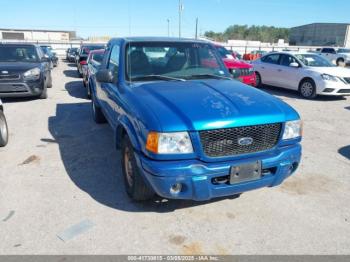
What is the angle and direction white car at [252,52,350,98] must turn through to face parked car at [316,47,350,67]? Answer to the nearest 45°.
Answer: approximately 135° to its left

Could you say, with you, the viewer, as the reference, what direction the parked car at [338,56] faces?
facing the viewer and to the right of the viewer

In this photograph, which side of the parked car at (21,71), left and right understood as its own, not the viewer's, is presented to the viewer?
front

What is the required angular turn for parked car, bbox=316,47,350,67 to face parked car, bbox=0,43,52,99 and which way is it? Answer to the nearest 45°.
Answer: approximately 45° to its right

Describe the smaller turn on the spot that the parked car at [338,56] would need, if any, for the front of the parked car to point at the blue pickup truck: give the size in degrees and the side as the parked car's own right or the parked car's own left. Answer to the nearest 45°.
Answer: approximately 45° to the parked car's own right

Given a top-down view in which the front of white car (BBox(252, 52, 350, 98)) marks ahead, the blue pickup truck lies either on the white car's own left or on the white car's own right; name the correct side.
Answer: on the white car's own right

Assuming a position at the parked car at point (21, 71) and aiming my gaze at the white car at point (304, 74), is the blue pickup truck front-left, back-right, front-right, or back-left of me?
front-right

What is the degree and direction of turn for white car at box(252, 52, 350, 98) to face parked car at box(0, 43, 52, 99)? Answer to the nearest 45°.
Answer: approximately 90° to its right

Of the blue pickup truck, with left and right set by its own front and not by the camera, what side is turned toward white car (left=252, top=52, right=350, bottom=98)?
left

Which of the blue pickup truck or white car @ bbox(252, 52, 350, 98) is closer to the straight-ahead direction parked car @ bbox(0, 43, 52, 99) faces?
the blue pickup truck

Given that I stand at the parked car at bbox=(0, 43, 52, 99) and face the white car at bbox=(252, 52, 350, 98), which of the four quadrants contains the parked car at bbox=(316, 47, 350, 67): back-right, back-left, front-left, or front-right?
front-left
